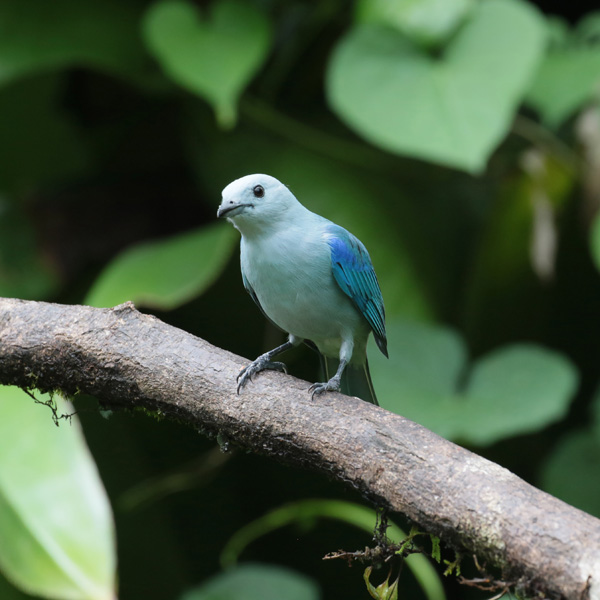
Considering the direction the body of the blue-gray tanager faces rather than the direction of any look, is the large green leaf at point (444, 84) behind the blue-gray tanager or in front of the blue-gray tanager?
behind

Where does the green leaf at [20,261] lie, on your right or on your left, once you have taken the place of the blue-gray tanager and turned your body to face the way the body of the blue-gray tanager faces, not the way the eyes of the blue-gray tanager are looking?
on your right

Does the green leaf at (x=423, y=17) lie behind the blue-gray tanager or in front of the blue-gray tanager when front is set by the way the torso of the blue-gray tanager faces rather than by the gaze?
behind

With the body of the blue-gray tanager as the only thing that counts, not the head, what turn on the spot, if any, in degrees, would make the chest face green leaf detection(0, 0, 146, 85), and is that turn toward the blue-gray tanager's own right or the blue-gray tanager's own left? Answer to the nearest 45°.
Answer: approximately 90° to the blue-gray tanager's own right

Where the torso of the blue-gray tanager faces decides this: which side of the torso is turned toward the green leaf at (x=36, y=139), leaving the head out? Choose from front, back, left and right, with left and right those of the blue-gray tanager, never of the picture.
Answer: right

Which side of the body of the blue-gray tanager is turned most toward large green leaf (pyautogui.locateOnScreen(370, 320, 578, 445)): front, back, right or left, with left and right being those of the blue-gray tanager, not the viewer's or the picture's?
back

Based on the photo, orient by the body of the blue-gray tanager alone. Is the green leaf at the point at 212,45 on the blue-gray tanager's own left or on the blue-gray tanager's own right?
on the blue-gray tanager's own right

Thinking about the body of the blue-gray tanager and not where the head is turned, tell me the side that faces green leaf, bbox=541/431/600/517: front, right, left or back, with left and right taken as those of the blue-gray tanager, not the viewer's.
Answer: back

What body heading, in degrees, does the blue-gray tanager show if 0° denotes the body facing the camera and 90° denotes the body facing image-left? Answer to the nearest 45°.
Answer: approximately 45°
